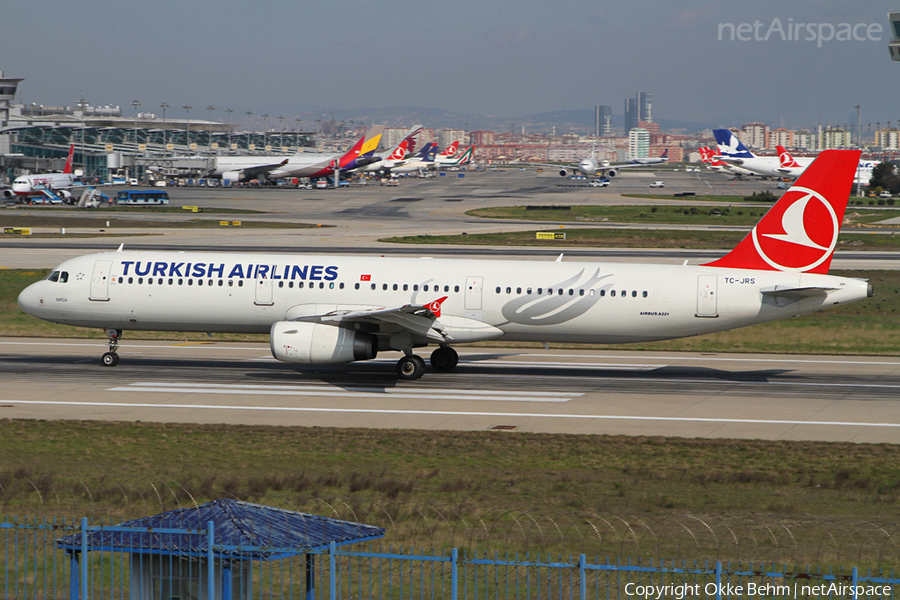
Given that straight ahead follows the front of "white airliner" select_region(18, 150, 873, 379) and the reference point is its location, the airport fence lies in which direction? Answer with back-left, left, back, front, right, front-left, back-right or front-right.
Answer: left

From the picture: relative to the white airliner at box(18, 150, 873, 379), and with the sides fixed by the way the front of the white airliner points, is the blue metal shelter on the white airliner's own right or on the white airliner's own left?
on the white airliner's own left

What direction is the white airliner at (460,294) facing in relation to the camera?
to the viewer's left
